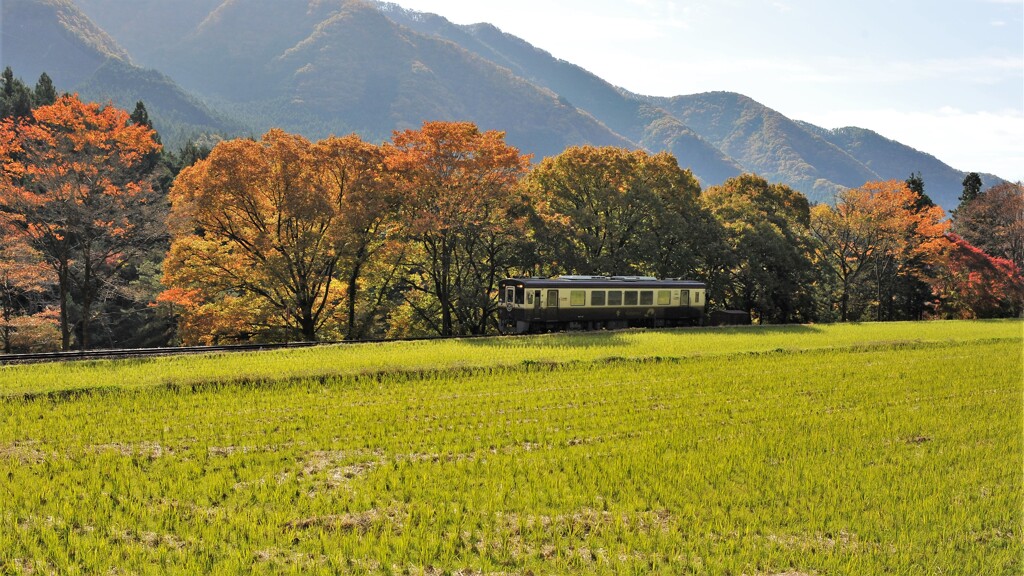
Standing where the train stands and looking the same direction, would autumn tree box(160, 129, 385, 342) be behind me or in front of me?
in front

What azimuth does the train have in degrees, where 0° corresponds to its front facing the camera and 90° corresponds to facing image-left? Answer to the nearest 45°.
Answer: approximately 45°

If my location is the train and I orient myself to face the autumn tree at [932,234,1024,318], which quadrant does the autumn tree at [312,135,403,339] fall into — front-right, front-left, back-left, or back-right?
back-left

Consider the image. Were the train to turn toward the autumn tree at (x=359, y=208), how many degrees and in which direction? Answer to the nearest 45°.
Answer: approximately 45° to its right

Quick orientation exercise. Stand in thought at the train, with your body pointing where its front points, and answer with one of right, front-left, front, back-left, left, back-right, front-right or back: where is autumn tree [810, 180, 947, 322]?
back

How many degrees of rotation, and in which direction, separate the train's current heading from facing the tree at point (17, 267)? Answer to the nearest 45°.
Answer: approximately 45° to its right

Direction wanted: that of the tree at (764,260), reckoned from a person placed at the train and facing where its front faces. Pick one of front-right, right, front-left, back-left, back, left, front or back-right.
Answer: back

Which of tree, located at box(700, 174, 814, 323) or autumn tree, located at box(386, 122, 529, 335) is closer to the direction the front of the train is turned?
the autumn tree

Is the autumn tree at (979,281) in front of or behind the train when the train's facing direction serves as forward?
behind

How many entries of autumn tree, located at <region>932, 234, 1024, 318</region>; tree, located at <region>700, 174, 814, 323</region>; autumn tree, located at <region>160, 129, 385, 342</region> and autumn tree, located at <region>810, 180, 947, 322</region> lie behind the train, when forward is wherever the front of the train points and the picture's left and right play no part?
3
